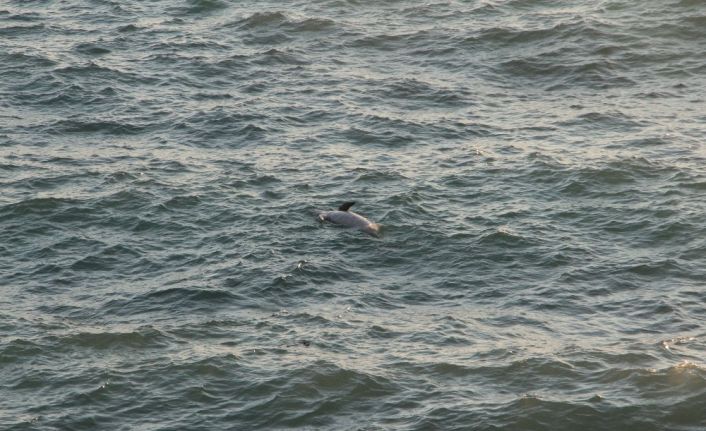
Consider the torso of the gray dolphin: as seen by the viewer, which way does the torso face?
to the viewer's left
